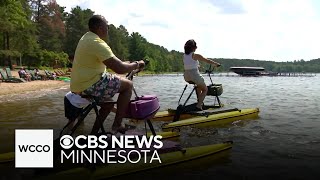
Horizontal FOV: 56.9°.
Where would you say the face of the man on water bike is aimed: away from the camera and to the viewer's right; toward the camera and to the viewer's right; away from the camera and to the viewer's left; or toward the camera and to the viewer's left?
away from the camera and to the viewer's right

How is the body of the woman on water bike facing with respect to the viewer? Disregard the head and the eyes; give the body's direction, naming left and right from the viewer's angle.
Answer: facing away from the viewer and to the right of the viewer

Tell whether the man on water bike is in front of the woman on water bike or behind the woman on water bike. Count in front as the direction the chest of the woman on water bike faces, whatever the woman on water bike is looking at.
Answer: behind
